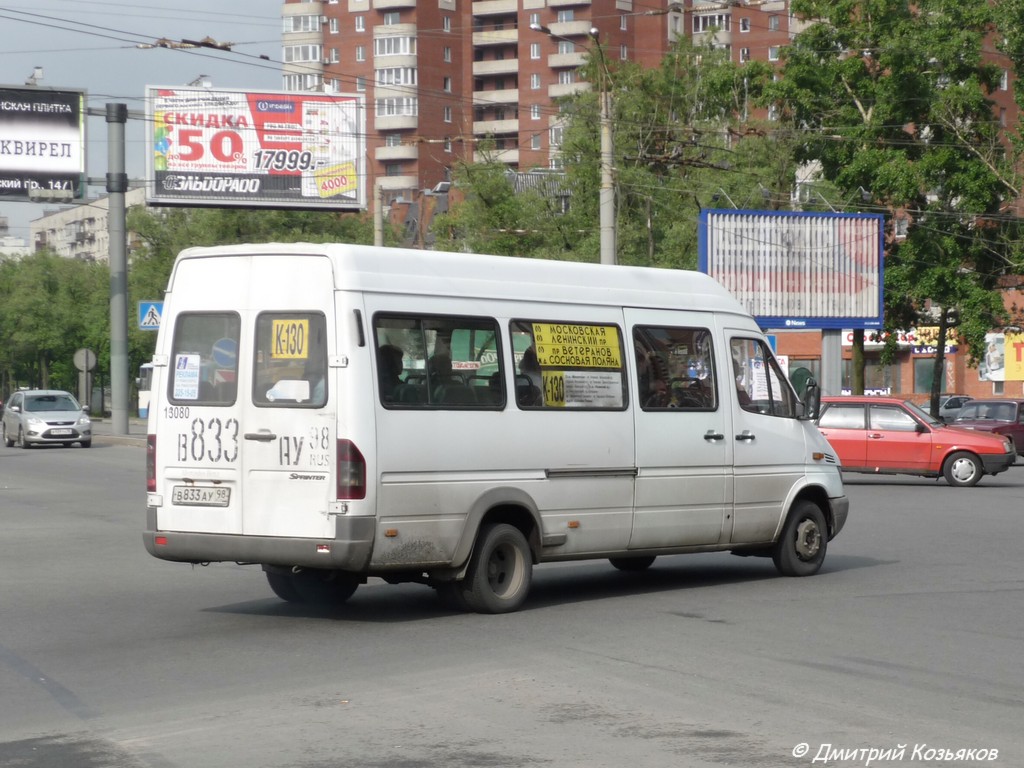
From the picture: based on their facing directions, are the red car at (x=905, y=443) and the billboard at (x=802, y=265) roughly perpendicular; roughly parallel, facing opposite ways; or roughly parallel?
roughly perpendicular

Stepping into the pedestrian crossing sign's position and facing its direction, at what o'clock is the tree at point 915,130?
The tree is roughly at 9 o'clock from the pedestrian crossing sign.

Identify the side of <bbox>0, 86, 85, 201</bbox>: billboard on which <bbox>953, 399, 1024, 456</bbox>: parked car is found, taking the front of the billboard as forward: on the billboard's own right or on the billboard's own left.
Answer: on the billboard's own left

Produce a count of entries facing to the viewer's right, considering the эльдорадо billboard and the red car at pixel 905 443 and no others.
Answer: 1

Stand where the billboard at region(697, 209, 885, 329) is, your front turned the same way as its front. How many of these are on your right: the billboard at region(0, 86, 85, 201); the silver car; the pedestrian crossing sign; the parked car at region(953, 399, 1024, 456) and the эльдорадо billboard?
4

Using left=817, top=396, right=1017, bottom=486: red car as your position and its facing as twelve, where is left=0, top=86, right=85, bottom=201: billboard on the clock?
The billboard is roughly at 7 o'clock from the red car.

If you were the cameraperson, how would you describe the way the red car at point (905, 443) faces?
facing to the right of the viewer

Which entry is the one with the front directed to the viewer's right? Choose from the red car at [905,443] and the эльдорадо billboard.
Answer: the red car

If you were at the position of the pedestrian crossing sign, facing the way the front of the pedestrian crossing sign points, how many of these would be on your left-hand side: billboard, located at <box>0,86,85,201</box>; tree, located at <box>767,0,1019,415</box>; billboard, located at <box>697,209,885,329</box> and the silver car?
2

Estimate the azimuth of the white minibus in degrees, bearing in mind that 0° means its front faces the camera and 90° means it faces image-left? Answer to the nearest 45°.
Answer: approximately 225°

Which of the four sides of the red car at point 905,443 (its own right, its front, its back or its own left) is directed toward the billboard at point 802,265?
left

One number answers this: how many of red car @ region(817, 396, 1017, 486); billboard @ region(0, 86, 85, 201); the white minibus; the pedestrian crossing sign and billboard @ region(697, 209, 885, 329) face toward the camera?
3

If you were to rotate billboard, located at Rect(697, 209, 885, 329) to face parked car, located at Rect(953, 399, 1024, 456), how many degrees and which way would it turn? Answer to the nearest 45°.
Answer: approximately 45° to its left

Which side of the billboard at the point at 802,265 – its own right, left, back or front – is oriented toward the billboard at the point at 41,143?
right
